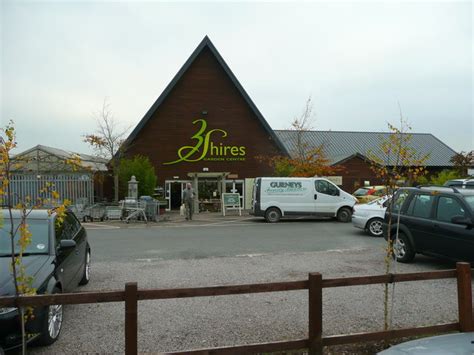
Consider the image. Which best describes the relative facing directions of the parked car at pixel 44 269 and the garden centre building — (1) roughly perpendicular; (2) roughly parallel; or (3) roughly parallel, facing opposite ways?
roughly parallel

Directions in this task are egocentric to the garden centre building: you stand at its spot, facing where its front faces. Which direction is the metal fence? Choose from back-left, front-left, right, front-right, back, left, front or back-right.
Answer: front-right

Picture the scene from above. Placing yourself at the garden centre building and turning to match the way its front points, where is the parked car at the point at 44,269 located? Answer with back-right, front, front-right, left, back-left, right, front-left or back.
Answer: front

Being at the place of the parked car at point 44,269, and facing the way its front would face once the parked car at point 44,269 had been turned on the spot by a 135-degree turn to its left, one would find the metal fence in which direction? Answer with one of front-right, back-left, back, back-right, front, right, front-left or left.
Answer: left

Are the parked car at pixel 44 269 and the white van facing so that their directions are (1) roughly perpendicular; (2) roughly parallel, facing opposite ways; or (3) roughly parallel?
roughly perpendicular

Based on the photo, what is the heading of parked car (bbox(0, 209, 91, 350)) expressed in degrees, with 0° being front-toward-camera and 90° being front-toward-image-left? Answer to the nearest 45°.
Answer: approximately 45°

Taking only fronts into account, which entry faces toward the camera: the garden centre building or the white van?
the garden centre building

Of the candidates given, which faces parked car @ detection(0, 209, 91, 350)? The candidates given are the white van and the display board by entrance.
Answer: the display board by entrance

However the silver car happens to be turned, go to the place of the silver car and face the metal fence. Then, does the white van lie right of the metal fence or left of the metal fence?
right

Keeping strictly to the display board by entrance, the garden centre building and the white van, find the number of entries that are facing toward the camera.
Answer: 2

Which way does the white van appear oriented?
to the viewer's right

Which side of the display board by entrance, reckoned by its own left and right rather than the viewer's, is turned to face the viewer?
front

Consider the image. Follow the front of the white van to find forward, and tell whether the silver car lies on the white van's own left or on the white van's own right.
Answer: on the white van's own right

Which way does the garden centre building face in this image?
toward the camera

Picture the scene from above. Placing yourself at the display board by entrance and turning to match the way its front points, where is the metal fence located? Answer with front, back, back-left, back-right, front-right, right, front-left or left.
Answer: right

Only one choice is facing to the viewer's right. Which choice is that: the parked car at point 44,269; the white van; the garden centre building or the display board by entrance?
the white van
